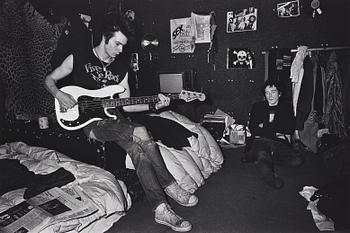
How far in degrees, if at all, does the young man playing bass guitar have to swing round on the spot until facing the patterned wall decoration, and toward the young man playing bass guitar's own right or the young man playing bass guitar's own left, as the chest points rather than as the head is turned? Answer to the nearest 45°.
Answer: approximately 180°

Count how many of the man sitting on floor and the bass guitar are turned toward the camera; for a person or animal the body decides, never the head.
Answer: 2

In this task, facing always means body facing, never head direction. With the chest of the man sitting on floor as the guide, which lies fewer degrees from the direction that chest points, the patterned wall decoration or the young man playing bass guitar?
the young man playing bass guitar

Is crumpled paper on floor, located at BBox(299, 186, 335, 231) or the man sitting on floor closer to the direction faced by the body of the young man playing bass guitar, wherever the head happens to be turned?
the crumpled paper on floor

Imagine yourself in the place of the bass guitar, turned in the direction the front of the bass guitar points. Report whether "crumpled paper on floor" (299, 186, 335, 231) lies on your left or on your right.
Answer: on your left

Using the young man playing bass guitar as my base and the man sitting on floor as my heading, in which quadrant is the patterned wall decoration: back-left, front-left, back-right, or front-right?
back-left

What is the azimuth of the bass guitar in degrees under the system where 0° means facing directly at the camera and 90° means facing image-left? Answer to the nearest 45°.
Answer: approximately 0°

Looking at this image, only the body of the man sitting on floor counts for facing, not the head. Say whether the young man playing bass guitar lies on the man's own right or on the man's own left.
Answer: on the man's own right

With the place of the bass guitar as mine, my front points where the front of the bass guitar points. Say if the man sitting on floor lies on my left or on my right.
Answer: on my left

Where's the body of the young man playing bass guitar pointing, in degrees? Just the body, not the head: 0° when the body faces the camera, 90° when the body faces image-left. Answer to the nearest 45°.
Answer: approximately 315°
